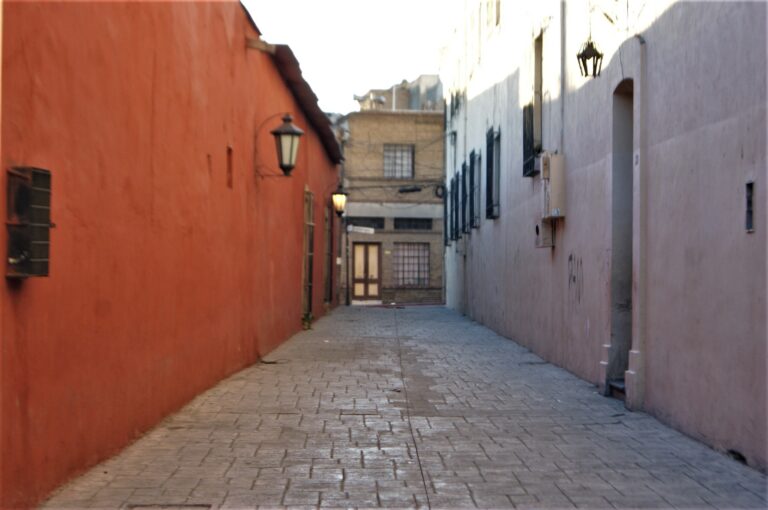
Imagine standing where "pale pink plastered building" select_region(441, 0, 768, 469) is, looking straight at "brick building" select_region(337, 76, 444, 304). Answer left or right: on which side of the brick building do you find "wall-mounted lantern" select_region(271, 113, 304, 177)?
left

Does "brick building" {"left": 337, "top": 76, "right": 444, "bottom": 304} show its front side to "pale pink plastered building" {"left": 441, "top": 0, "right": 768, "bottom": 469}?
yes

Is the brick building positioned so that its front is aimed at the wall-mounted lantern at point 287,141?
yes

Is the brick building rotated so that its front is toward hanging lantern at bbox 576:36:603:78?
yes

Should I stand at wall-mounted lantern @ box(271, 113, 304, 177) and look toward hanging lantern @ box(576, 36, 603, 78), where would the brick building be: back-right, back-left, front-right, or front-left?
back-left
